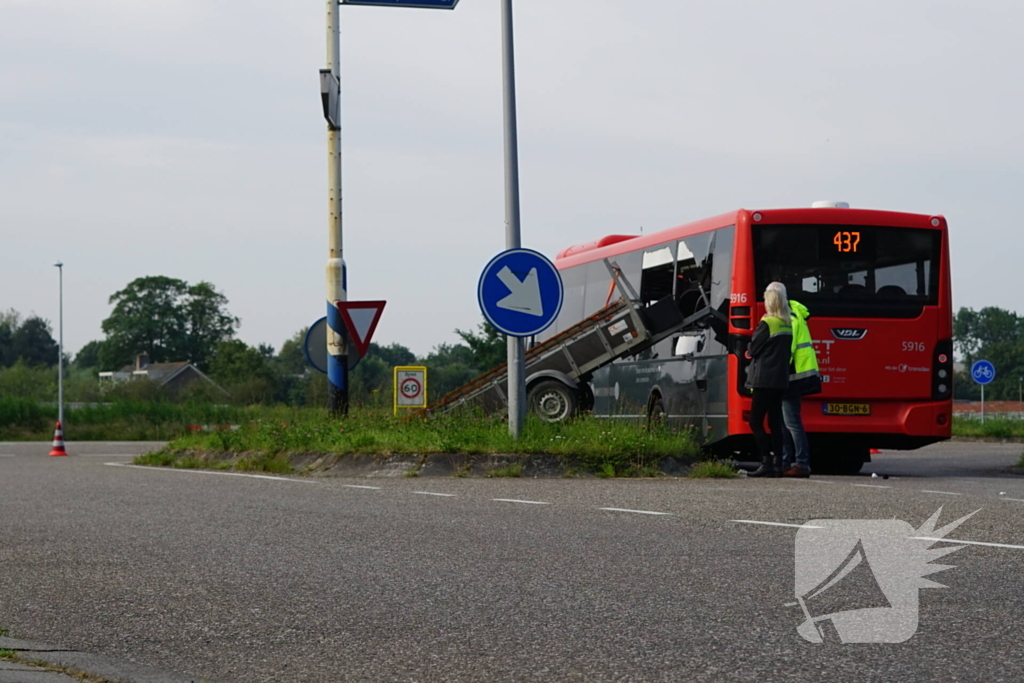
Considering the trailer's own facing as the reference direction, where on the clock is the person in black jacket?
The person in black jacket is roughly at 2 o'clock from the trailer.

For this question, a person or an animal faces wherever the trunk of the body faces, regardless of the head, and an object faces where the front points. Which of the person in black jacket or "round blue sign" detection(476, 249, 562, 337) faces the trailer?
the person in black jacket

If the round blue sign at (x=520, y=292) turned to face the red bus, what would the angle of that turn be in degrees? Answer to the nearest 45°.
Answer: approximately 135° to its left

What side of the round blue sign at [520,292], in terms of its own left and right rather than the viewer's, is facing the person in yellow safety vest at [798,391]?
left

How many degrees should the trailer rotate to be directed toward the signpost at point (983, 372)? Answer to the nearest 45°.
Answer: approximately 45° to its left

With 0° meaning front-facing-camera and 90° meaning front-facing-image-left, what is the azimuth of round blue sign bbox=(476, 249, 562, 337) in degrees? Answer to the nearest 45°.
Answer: approximately 0°

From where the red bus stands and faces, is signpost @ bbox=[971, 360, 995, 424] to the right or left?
on its right

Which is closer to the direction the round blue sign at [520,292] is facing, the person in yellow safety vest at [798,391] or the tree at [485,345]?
the person in yellow safety vest
